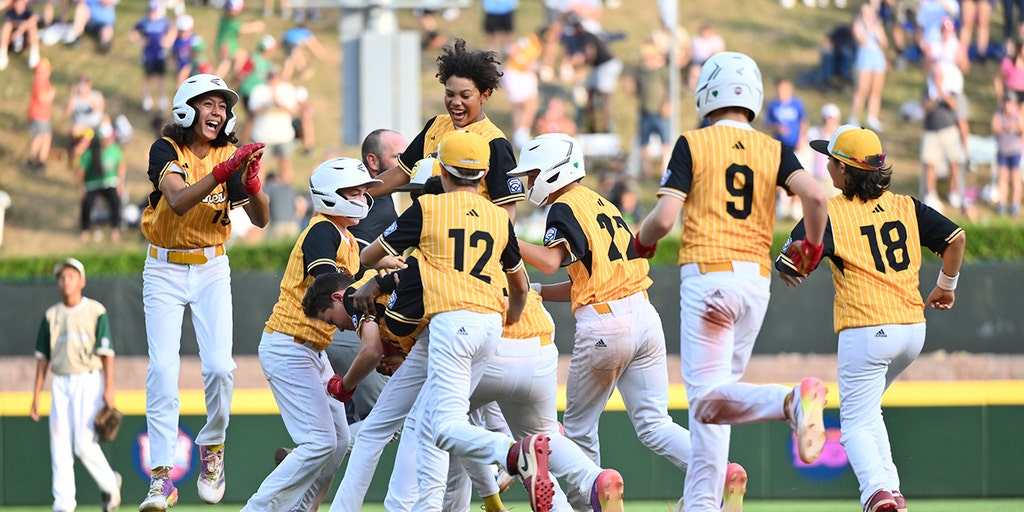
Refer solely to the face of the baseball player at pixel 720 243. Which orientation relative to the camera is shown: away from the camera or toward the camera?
away from the camera

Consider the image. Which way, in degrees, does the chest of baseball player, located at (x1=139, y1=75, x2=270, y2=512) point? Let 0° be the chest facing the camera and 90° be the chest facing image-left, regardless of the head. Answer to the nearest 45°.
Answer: approximately 315°

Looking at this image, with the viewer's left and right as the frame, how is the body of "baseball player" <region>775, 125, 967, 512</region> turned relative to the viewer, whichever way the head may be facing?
facing away from the viewer and to the left of the viewer

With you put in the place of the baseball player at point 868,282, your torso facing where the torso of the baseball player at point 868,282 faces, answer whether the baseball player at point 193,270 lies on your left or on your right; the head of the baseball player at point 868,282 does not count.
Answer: on your left

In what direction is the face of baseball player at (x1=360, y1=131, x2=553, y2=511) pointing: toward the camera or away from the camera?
away from the camera

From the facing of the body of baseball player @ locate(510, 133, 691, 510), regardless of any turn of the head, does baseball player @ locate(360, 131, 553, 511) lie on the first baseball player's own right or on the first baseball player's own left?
on the first baseball player's own left

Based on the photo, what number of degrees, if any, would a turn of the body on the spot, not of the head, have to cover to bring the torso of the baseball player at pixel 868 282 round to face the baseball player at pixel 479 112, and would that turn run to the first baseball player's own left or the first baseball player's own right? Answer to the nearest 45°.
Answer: approximately 45° to the first baseball player's own left
